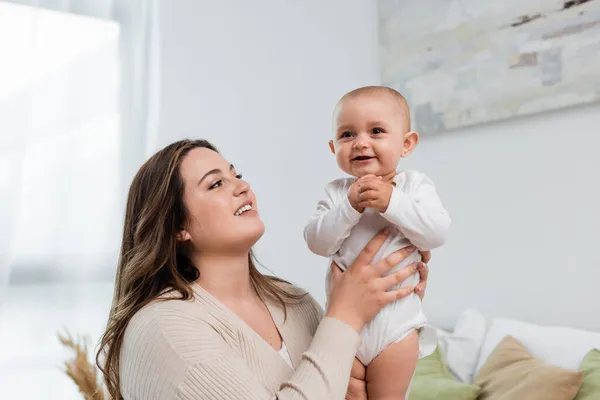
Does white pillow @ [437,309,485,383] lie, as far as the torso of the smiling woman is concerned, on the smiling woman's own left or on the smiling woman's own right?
on the smiling woman's own left

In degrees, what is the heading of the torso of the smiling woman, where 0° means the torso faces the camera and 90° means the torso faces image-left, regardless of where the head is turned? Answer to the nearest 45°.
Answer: approximately 315°

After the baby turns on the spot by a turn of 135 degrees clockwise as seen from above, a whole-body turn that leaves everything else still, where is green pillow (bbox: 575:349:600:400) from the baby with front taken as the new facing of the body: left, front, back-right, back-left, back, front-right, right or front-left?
front-right

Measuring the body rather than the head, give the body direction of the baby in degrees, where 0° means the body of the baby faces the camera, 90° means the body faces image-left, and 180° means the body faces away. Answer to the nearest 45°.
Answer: approximately 45°
